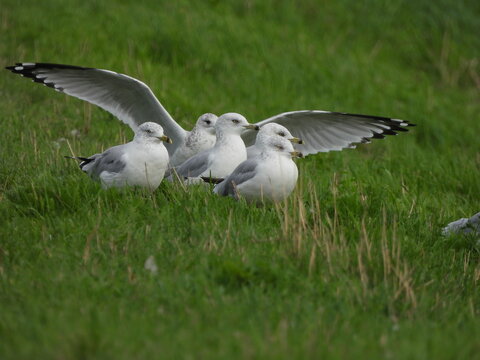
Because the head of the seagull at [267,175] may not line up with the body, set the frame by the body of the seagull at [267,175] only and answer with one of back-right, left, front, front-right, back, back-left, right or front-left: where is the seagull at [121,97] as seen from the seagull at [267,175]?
back

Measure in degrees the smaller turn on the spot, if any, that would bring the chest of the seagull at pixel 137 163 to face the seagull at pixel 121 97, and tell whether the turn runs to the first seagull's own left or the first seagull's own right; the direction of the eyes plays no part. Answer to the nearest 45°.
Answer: approximately 135° to the first seagull's own left
